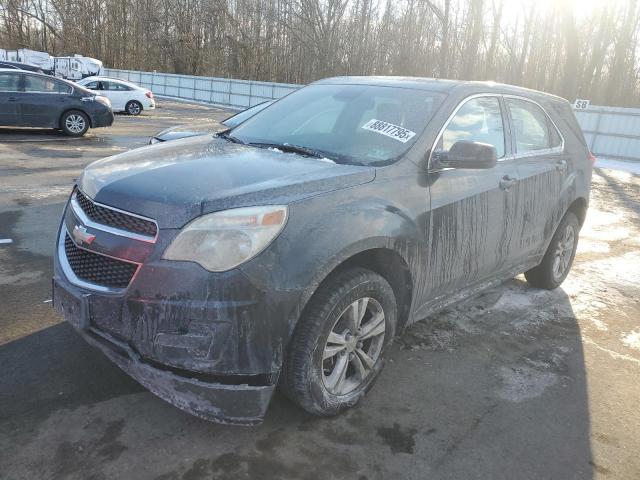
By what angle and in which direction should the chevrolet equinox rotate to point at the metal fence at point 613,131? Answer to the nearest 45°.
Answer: approximately 180°

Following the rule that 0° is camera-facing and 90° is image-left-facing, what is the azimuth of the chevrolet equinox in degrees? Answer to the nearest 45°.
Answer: approximately 45°
